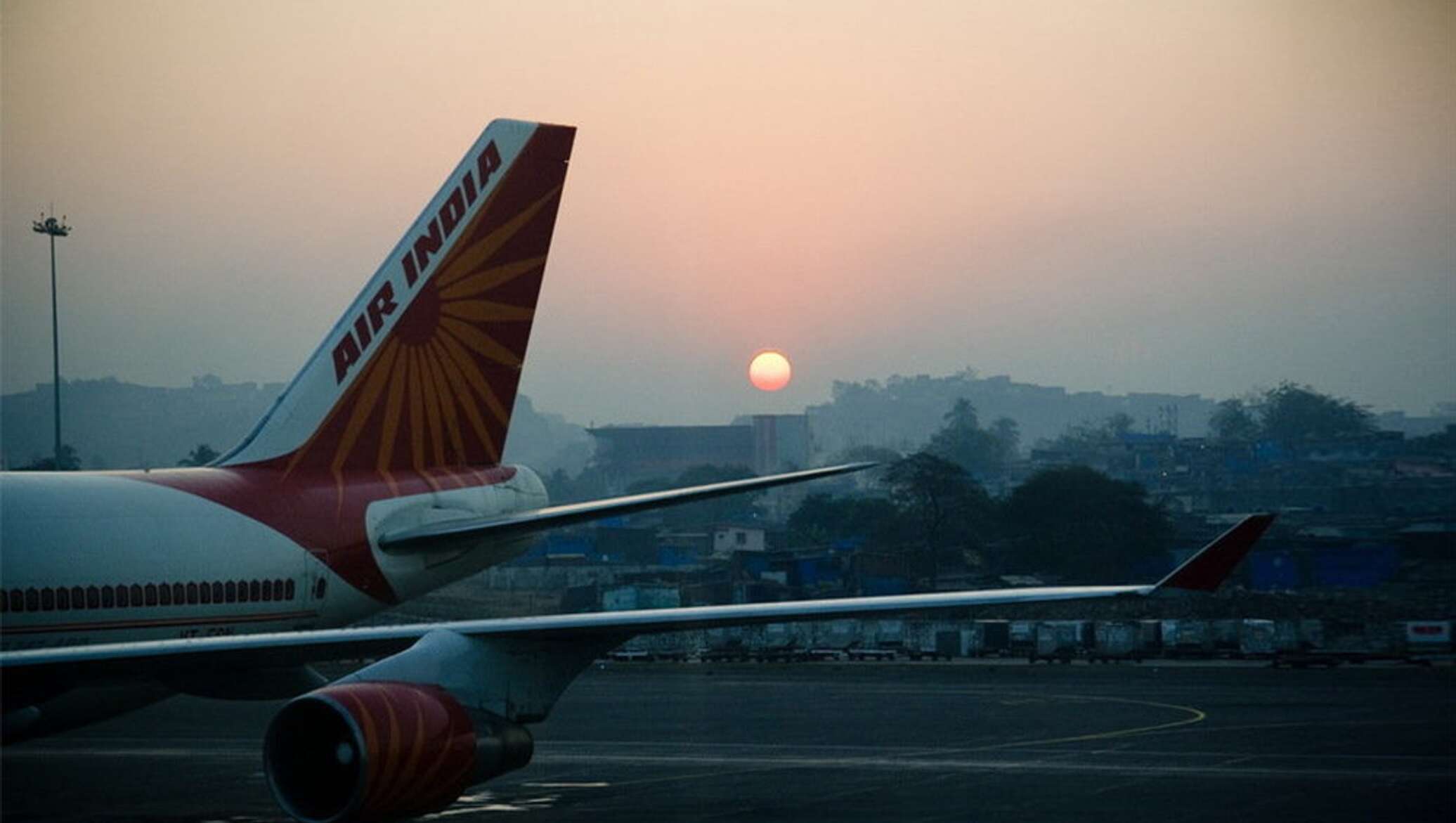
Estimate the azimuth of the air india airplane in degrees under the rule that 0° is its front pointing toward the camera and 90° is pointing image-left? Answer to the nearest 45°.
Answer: approximately 45°
